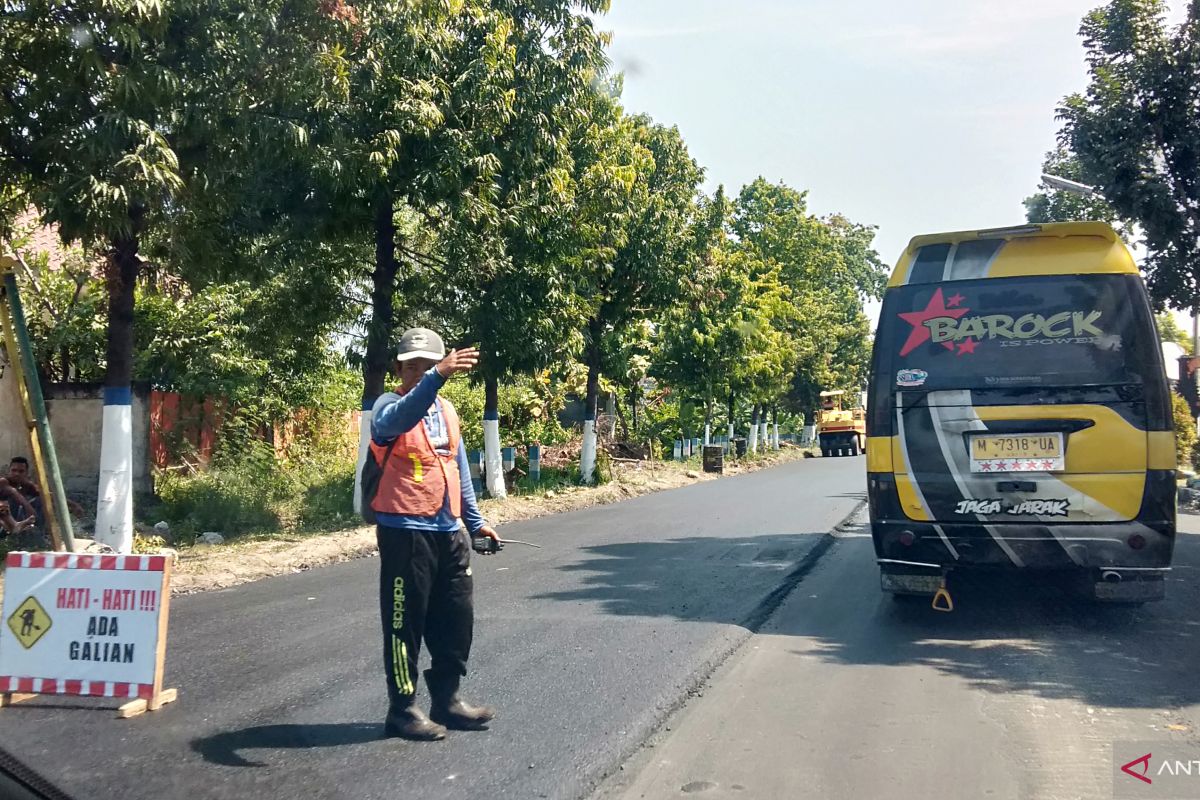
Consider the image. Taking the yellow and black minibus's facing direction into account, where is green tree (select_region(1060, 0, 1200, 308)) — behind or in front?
in front

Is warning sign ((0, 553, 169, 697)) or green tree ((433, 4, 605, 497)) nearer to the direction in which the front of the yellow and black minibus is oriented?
the green tree

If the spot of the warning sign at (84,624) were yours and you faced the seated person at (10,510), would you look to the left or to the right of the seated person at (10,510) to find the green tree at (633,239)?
right

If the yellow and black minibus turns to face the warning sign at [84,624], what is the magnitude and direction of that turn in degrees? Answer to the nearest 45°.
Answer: approximately 135° to its left

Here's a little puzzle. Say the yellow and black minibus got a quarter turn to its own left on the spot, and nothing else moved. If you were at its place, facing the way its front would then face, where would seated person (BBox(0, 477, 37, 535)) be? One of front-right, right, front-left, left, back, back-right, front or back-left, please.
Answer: front

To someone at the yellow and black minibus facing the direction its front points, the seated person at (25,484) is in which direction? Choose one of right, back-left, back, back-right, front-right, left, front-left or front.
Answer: left

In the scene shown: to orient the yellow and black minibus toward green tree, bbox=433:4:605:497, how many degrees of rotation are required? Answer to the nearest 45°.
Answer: approximately 45° to its left

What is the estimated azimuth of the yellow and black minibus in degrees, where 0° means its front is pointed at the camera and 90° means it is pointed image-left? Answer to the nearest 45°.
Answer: approximately 180°

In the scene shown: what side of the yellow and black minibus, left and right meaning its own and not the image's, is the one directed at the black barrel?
front

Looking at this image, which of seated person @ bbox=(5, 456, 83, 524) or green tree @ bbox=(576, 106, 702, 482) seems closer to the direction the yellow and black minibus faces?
the green tree

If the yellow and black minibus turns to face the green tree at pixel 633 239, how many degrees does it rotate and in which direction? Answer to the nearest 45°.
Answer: approximately 45° to its left

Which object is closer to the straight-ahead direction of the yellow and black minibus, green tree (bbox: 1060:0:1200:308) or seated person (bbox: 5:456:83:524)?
the green tree
